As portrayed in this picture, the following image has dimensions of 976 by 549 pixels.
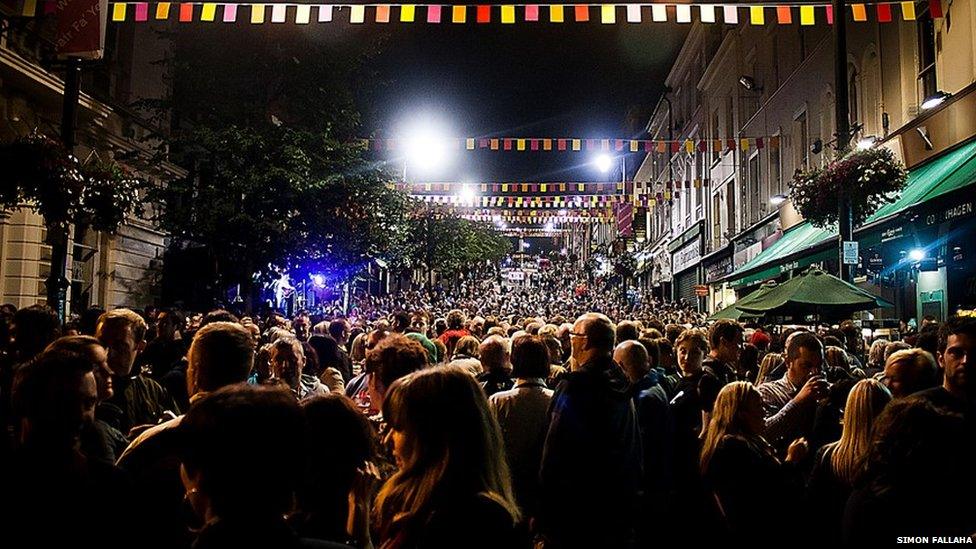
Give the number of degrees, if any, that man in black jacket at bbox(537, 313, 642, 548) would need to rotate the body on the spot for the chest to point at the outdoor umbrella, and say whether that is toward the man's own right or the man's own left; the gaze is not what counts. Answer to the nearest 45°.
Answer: approximately 90° to the man's own right

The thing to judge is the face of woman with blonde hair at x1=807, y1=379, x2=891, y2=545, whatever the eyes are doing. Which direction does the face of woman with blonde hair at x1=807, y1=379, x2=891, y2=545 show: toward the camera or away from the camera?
away from the camera

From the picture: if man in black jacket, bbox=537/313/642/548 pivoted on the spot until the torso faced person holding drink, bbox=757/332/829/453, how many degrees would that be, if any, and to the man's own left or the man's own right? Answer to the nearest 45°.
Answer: approximately 90° to the man's own right

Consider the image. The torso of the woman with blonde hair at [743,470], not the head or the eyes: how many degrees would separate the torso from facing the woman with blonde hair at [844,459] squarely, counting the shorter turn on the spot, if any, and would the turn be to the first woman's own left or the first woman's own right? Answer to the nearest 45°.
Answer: approximately 45° to the first woman's own right

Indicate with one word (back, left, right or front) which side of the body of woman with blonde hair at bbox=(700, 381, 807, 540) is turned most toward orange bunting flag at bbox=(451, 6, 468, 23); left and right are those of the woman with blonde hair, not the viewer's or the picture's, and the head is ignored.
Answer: left

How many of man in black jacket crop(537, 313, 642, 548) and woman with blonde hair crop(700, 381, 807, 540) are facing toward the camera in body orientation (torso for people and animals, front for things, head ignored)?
0

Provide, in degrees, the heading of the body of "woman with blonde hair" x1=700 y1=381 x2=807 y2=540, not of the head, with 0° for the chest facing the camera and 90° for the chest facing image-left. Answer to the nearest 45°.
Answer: approximately 225°
